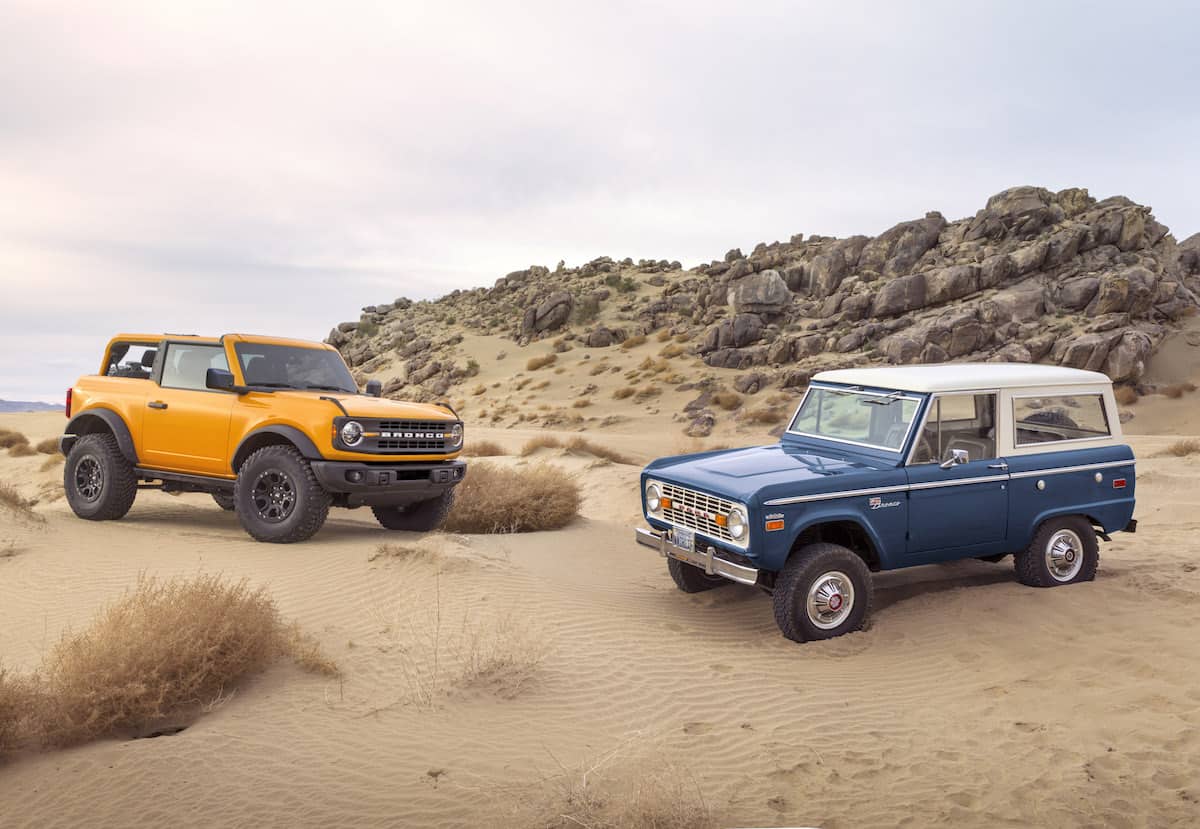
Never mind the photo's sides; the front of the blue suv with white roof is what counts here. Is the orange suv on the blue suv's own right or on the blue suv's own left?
on the blue suv's own right

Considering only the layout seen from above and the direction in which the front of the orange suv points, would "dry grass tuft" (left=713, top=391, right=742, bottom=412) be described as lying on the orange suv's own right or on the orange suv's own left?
on the orange suv's own left

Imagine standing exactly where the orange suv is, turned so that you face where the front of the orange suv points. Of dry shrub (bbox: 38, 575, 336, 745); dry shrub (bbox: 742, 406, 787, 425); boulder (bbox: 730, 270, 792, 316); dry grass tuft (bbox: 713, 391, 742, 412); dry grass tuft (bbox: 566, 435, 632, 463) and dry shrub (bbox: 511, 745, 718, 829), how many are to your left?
4

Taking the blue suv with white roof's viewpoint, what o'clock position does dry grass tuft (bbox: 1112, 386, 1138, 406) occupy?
The dry grass tuft is roughly at 5 o'clock from the blue suv with white roof.

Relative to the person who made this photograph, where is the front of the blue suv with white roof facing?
facing the viewer and to the left of the viewer

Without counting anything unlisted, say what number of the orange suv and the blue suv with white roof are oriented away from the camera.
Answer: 0

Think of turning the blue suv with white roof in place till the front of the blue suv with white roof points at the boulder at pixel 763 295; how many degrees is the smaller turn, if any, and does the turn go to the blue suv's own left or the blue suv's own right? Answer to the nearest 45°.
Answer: approximately 135° to the blue suv's own right

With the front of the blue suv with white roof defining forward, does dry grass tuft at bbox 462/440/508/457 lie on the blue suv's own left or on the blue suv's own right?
on the blue suv's own right

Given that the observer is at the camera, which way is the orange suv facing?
facing the viewer and to the right of the viewer

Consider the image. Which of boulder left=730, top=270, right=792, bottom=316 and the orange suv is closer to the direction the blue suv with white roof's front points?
the orange suv

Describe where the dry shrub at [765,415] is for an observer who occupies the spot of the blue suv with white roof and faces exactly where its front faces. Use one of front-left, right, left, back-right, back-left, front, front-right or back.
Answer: back-right

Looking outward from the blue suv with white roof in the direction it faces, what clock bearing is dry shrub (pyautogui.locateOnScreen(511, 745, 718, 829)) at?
The dry shrub is roughly at 11 o'clock from the blue suv with white roof.

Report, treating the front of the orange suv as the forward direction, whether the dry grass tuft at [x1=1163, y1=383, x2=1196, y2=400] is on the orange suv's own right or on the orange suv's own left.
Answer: on the orange suv's own left
